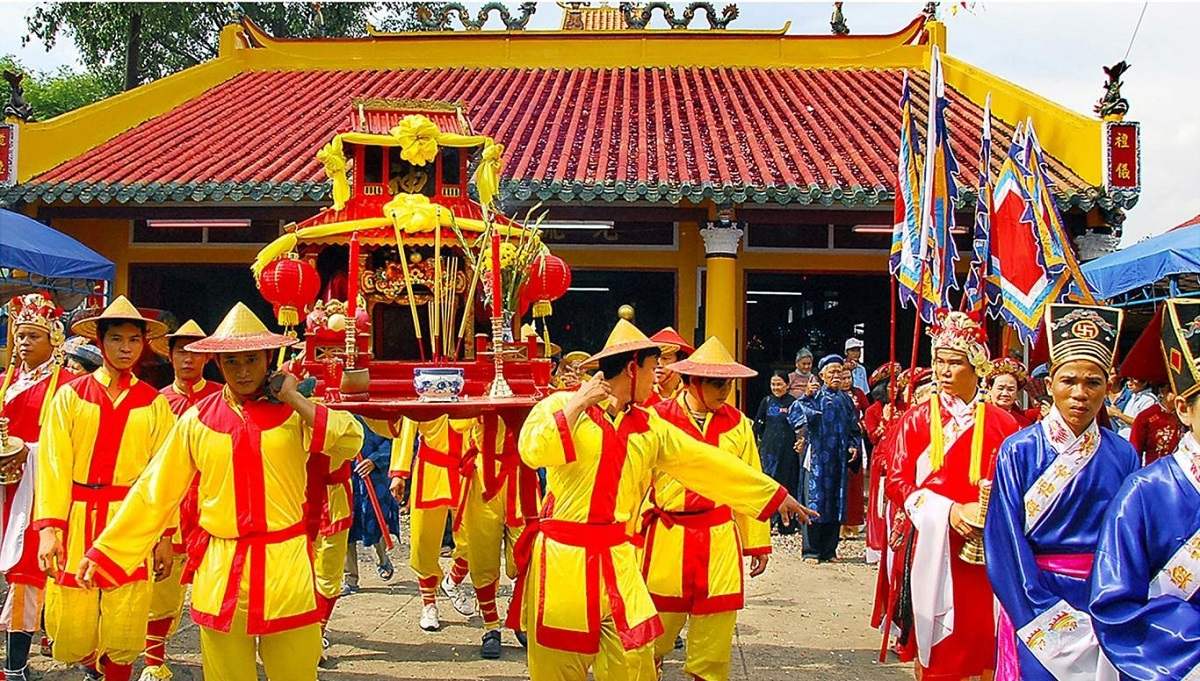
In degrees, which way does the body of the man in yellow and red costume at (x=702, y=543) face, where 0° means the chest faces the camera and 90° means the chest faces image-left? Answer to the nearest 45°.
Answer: approximately 0°

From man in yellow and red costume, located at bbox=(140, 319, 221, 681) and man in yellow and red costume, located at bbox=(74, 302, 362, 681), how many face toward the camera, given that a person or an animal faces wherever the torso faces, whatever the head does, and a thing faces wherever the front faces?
2

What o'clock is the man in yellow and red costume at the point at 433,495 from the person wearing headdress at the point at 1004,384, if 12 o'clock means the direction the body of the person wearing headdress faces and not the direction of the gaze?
The man in yellow and red costume is roughly at 3 o'clock from the person wearing headdress.

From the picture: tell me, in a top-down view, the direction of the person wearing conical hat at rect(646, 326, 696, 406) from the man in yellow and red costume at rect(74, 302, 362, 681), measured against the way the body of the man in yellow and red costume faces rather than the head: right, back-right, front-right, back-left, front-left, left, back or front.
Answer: back-left

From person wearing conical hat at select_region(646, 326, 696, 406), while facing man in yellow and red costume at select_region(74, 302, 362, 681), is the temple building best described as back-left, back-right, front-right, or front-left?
back-right

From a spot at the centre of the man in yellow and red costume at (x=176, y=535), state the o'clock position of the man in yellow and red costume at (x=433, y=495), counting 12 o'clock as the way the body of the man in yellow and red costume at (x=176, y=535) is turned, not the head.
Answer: the man in yellow and red costume at (x=433, y=495) is roughly at 8 o'clock from the man in yellow and red costume at (x=176, y=535).

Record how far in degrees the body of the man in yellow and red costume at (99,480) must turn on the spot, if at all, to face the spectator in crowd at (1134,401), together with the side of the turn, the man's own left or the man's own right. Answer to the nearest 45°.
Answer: approximately 90° to the man's own left

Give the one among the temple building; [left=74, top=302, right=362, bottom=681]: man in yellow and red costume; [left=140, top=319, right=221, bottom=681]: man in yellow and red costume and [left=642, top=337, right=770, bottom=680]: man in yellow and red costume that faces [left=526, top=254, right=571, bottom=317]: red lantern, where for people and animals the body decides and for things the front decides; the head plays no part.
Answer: the temple building
